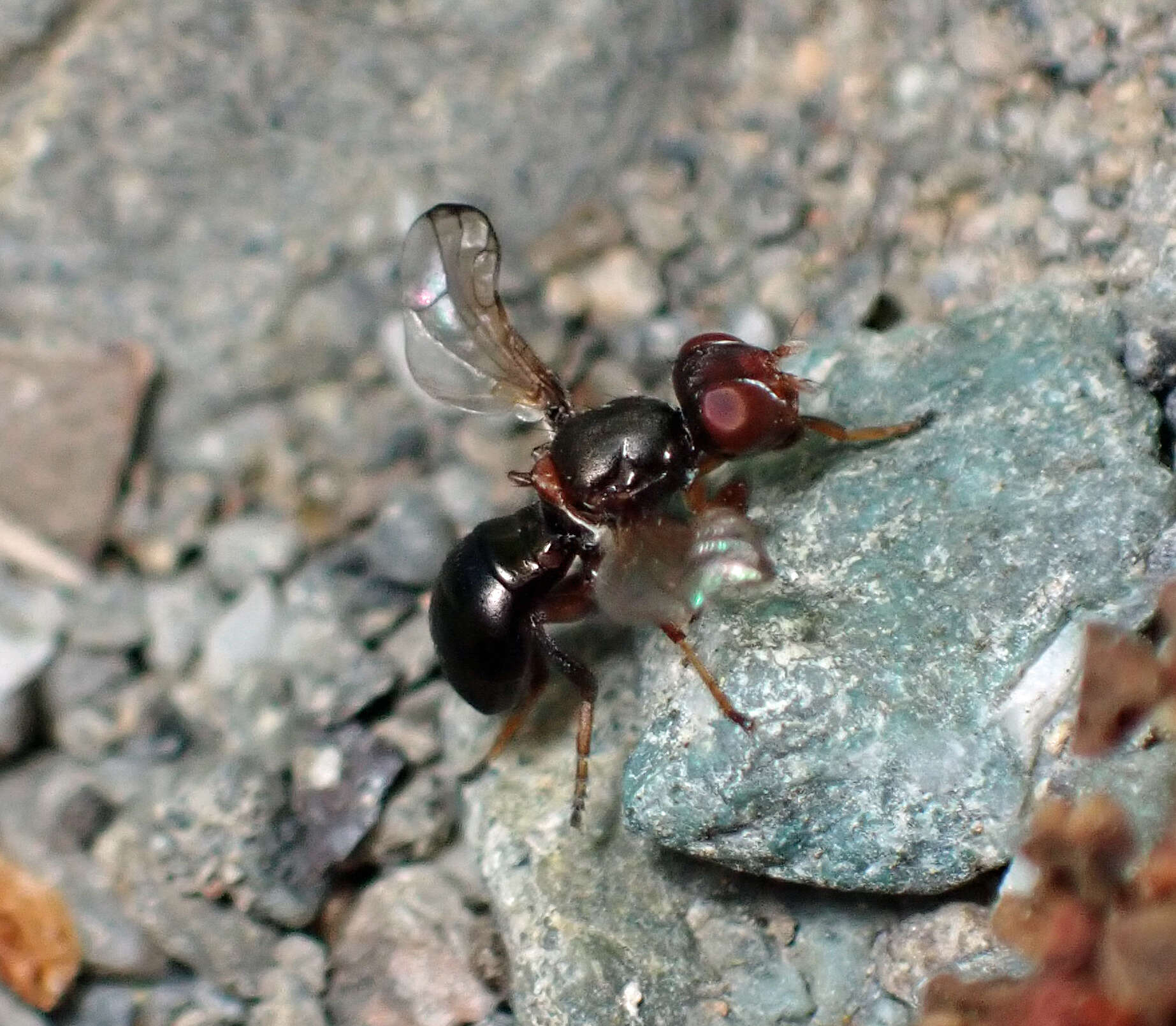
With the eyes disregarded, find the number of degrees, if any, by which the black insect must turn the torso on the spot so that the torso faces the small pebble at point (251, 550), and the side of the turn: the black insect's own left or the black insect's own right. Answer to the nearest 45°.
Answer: approximately 135° to the black insect's own left

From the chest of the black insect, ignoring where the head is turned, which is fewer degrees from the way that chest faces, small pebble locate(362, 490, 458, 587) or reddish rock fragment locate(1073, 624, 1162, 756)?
the reddish rock fragment

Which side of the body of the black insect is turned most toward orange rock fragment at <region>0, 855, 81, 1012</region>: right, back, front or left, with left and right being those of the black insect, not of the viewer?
back

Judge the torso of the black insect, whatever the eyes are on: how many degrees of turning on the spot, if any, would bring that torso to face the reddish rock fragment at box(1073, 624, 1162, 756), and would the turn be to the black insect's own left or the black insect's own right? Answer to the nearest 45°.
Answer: approximately 45° to the black insect's own right

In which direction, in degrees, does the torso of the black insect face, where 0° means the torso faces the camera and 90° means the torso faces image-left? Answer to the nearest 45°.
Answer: approximately 270°

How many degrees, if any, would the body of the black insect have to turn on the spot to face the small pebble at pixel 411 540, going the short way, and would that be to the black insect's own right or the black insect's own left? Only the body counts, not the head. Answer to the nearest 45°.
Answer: approximately 135° to the black insect's own left
